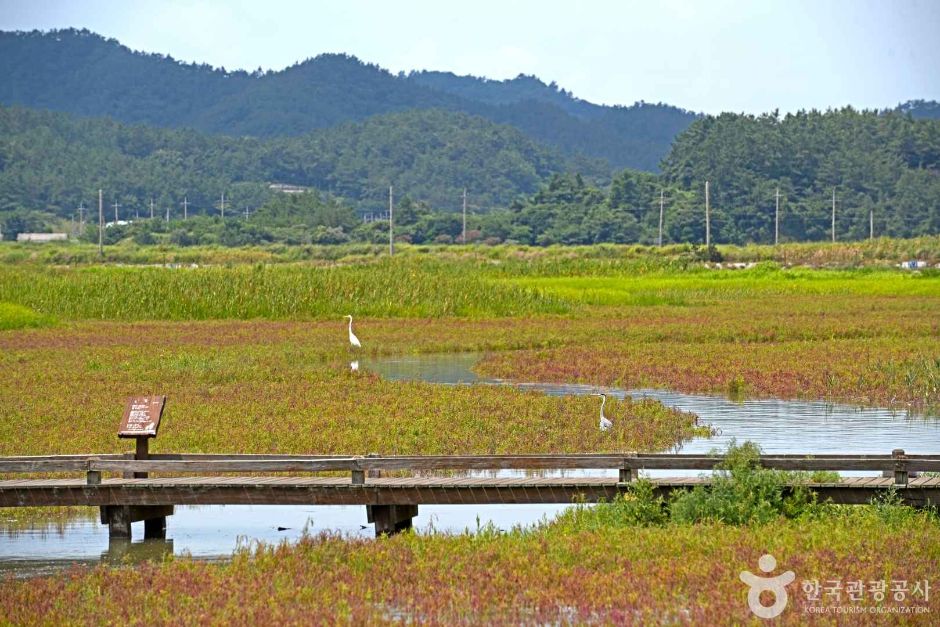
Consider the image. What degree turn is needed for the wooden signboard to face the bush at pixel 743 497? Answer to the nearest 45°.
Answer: approximately 45° to its left

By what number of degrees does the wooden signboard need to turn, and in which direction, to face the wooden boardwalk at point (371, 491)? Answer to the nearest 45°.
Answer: approximately 45° to its left

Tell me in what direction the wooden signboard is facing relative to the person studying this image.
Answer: facing the viewer
